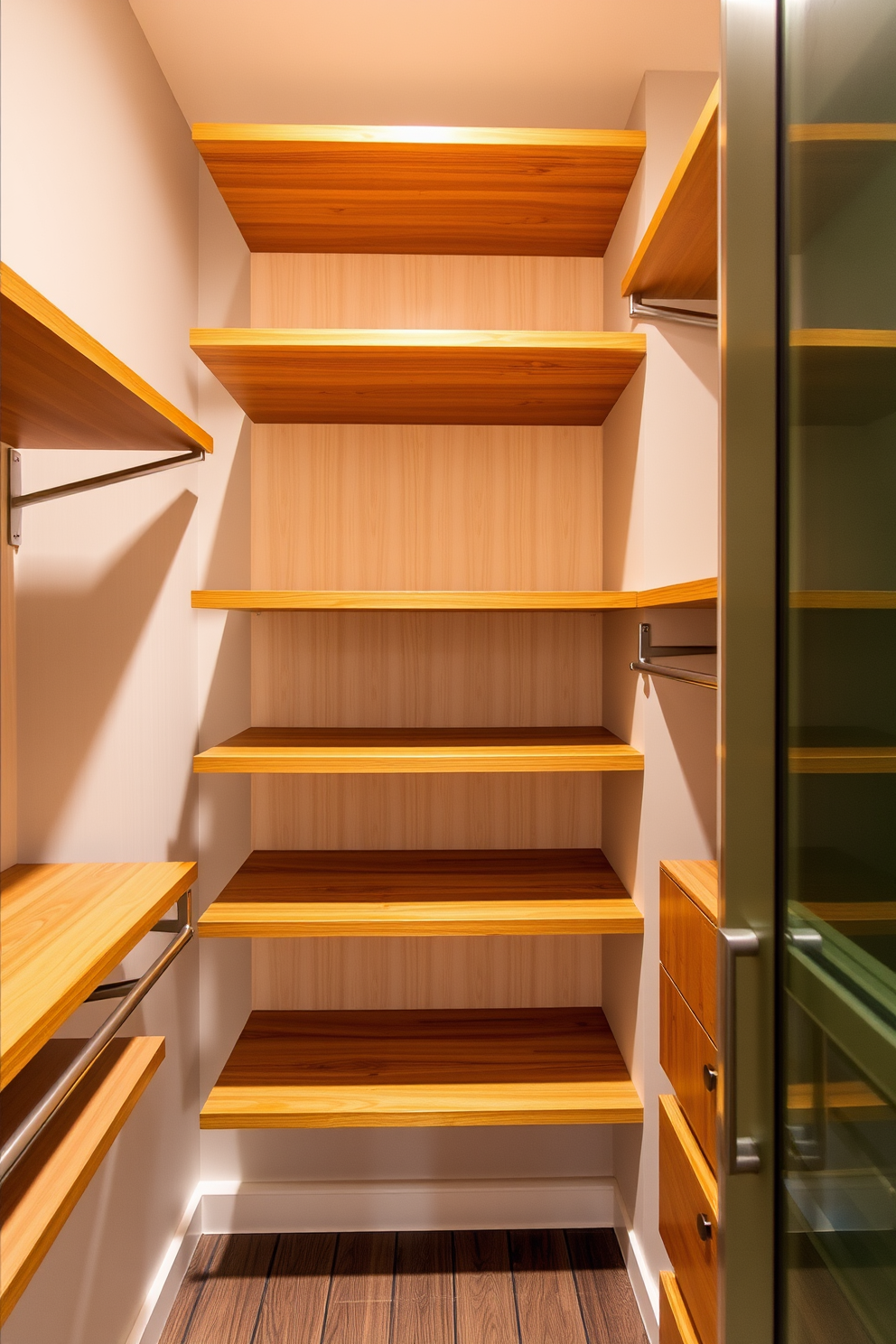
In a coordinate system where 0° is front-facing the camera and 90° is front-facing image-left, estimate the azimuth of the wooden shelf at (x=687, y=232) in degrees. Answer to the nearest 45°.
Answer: approximately 90°

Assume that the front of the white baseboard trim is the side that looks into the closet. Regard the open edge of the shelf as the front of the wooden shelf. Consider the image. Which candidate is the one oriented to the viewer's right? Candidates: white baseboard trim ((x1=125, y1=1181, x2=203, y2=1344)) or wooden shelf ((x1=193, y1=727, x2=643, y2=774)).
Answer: the white baseboard trim

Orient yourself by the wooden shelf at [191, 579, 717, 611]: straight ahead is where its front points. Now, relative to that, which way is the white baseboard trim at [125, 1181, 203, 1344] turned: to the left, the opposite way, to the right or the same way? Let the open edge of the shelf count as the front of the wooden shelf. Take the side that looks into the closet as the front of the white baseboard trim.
to the left

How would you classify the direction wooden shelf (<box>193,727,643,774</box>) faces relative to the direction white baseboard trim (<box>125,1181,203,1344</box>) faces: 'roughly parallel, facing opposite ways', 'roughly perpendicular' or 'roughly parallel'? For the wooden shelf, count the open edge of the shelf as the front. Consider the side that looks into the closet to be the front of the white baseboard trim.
roughly perpendicular

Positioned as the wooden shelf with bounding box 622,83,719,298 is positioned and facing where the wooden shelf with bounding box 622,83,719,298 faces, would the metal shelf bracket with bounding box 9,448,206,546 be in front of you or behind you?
in front

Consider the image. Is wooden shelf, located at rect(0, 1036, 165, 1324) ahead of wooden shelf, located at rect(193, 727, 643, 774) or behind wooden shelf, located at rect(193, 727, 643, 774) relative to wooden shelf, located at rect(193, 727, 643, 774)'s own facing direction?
ahead

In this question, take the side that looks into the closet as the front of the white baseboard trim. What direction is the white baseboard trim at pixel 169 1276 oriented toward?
to the viewer's right
